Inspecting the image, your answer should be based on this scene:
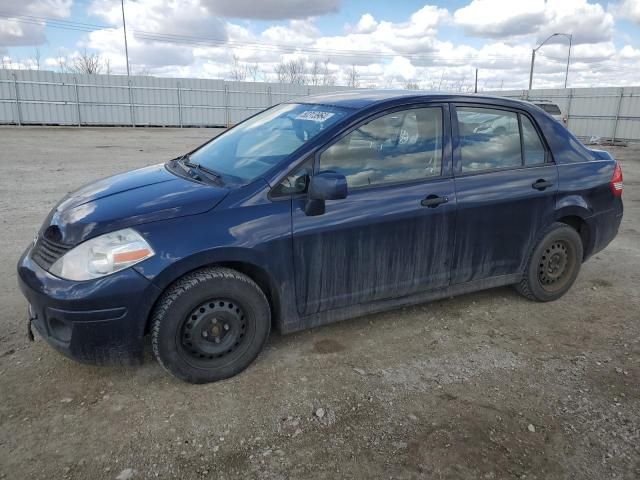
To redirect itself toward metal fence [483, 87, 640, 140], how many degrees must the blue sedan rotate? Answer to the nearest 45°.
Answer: approximately 180°

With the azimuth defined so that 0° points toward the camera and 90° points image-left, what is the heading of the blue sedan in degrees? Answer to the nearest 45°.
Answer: approximately 45°

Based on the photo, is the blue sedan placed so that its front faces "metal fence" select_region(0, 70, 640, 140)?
no
